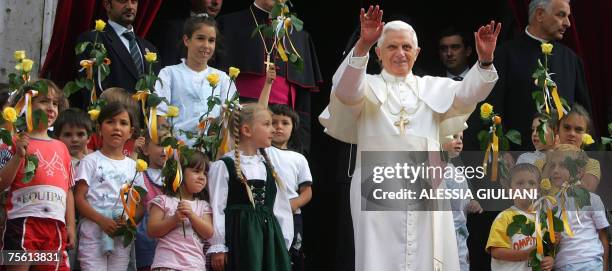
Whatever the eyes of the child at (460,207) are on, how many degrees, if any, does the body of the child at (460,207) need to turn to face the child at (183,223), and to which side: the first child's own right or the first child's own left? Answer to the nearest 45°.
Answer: approximately 90° to the first child's own right

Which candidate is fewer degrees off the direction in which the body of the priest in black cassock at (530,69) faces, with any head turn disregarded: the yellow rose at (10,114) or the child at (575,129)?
the child

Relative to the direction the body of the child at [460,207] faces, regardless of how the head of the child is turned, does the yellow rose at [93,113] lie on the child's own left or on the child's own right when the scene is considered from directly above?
on the child's own right
